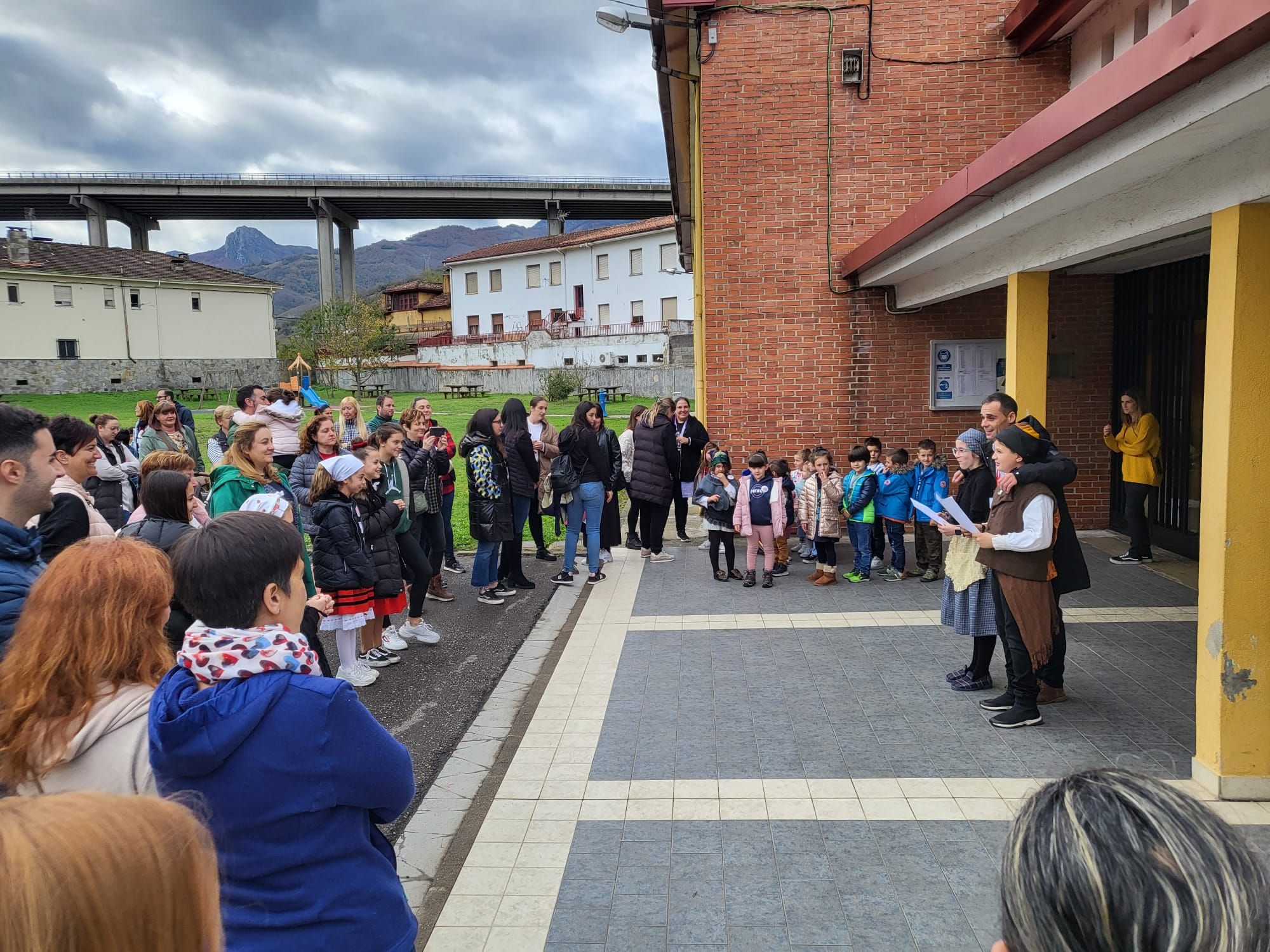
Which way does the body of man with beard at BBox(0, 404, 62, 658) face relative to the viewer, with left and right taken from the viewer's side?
facing to the right of the viewer

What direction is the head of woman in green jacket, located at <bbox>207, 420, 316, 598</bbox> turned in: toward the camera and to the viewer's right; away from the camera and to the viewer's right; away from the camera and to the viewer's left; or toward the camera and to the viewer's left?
toward the camera and to the viewer's right

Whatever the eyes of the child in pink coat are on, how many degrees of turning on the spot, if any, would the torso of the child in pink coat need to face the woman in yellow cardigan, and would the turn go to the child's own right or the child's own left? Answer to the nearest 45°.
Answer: approximately 90° to the child's own left

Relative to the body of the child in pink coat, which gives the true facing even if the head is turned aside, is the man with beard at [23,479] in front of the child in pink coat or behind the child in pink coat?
in front

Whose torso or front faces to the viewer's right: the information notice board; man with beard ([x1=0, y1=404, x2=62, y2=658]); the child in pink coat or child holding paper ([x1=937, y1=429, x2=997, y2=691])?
the man with beard

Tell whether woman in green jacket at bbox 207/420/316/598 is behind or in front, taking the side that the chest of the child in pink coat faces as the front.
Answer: in front

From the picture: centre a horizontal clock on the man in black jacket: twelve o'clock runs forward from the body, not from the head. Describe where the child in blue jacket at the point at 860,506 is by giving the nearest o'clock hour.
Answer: The child in blue jacket is roughly at 2 o'clock from the man in black jacket.

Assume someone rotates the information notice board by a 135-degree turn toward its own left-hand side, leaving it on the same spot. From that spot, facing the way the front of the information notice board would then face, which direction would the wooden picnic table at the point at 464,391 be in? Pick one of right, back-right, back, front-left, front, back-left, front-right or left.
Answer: left

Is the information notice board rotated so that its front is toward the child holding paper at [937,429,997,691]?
yes

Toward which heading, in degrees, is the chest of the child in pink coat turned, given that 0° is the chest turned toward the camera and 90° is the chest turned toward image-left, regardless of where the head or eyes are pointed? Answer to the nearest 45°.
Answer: approximately 0°

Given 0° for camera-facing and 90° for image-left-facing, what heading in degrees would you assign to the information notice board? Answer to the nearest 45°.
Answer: approximately 0°
